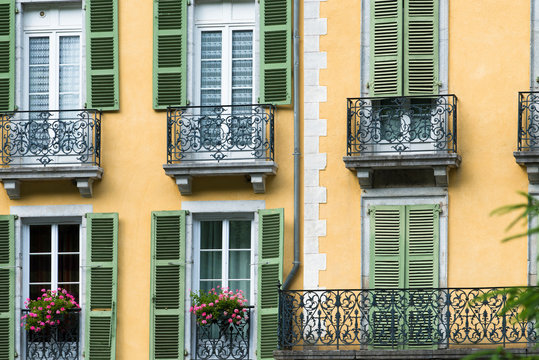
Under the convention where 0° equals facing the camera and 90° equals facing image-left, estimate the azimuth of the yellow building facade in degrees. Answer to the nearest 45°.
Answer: approximately 0°
